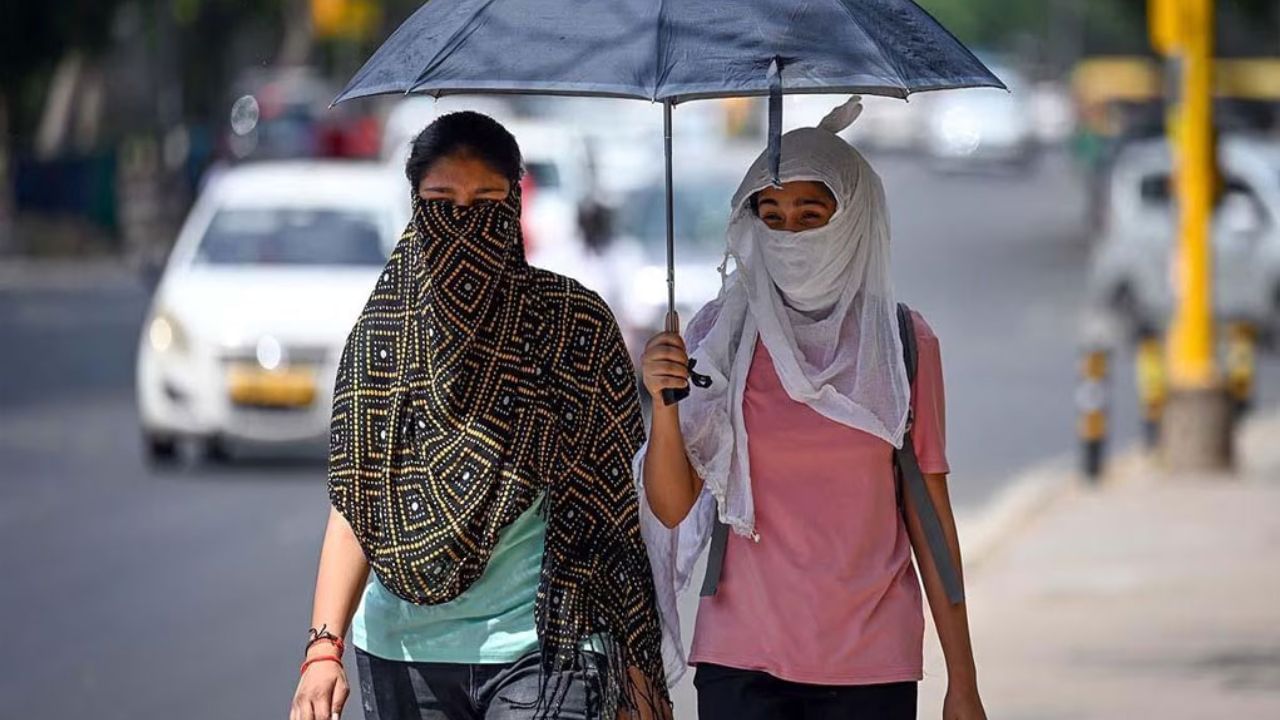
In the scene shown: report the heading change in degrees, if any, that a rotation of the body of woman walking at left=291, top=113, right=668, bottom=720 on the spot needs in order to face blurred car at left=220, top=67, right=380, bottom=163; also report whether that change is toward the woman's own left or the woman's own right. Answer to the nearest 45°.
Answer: approximately 180°

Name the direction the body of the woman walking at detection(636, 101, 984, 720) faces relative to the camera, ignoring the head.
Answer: toward the camera

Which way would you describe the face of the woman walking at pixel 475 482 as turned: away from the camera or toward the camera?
toward the camera

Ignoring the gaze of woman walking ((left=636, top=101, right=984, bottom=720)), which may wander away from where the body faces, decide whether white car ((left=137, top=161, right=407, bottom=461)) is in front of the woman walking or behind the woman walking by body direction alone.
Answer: behind

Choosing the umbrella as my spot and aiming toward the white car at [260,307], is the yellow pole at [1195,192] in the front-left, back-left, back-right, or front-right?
front-right

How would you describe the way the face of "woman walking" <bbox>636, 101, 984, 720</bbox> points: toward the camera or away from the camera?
toward the camera

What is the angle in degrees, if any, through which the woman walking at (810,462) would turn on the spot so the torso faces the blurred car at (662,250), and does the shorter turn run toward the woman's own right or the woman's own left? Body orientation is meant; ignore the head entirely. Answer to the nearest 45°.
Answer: approximately 180°

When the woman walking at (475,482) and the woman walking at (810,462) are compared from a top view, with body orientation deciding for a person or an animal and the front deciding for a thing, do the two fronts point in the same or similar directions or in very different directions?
same or similar directions

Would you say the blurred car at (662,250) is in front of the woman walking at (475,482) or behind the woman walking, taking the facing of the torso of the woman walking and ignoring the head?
behind

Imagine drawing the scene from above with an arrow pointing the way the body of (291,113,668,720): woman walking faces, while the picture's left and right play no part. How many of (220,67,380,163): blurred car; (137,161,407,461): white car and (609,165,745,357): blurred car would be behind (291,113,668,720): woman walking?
3

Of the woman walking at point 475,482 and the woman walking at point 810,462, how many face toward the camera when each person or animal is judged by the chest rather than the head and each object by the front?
2

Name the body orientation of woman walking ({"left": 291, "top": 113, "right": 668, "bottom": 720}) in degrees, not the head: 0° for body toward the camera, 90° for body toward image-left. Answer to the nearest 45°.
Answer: approximately 0°
